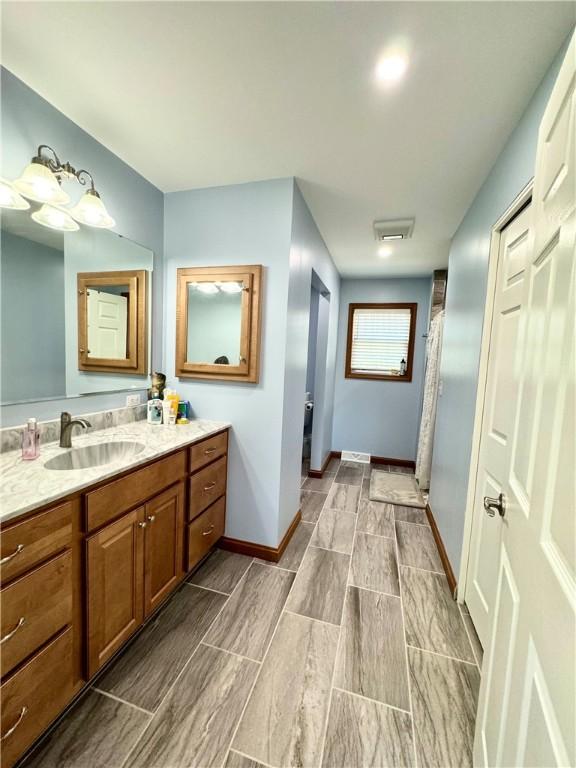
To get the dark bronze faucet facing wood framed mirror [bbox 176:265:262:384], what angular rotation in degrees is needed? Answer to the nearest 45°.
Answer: approximately 45° to its left

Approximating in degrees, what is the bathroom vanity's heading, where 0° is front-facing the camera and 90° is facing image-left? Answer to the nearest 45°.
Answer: approximately 315°

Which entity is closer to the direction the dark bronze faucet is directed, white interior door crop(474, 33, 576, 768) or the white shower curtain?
the white interior door

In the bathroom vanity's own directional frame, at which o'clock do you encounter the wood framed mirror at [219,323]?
The wood framed mirror is roughly at 9 o'clock from the bathroom vanity.

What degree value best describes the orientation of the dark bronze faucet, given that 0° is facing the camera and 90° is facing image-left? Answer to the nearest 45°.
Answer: approximately 315°

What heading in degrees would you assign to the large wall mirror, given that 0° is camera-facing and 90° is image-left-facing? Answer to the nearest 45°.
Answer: approximately 315°

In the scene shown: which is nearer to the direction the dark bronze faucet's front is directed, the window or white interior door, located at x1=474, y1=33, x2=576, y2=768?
the white interior door

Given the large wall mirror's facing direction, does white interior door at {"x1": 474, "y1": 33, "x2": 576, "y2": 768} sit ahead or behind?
ahead
